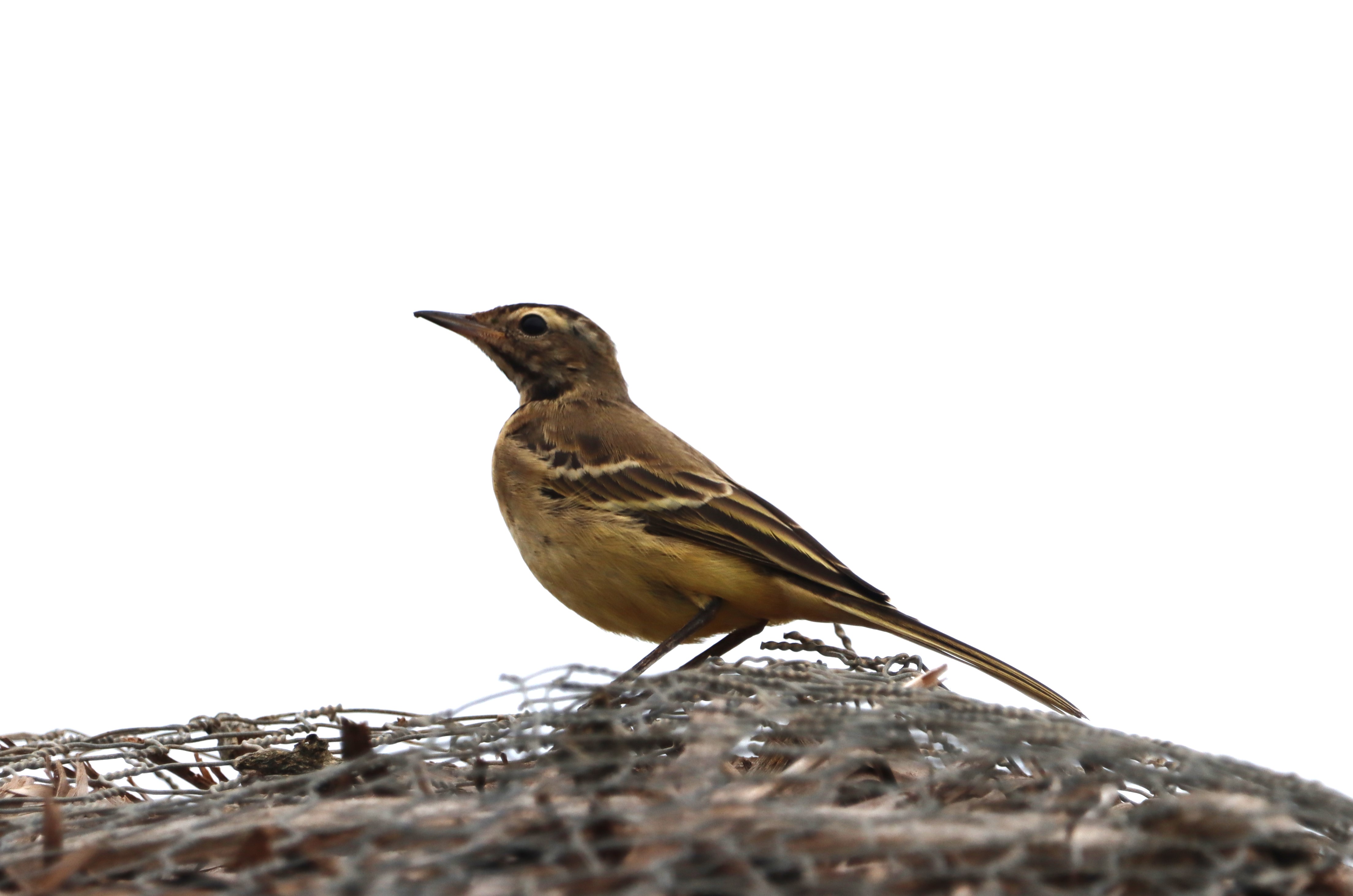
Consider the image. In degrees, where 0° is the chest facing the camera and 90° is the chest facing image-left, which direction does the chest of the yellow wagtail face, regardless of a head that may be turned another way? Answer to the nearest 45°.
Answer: approximately 90°
